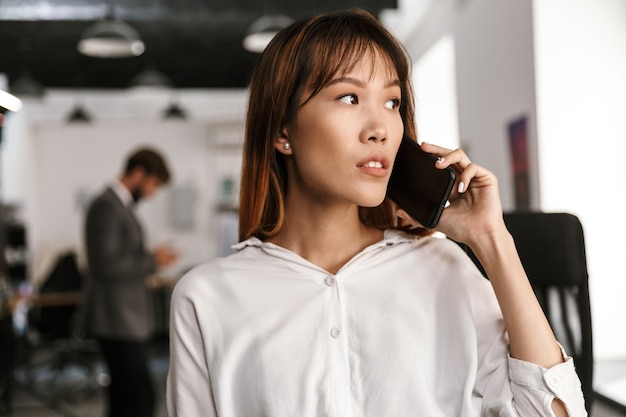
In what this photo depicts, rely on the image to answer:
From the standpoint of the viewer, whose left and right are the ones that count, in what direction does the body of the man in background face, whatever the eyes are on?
facing to the right of the viewer

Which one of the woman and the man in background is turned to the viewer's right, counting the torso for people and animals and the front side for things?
the man in background

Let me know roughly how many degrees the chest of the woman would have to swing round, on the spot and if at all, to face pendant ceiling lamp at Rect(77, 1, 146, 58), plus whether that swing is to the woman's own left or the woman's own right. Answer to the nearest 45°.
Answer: approximately 135° to the woman's own right

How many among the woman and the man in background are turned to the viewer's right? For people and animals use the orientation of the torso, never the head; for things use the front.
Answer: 1

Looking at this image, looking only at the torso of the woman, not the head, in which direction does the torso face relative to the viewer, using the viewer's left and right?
facing the viewer

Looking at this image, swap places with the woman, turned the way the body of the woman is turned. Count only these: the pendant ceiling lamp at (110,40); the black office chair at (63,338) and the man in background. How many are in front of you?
0

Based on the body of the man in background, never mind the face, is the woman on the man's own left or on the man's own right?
on the man's own right
